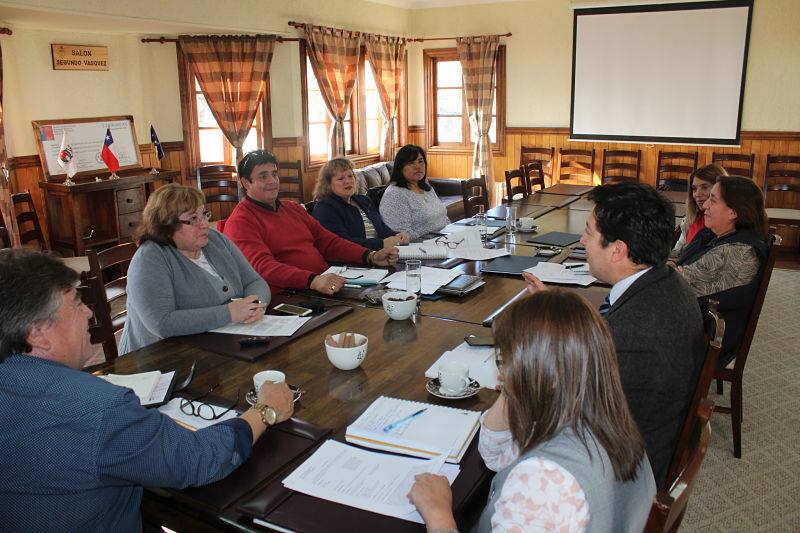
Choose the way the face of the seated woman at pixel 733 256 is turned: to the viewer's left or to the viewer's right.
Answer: to the viewer's left

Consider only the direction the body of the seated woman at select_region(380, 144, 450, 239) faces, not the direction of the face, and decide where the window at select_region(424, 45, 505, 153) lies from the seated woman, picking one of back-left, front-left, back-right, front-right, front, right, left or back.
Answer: back-left

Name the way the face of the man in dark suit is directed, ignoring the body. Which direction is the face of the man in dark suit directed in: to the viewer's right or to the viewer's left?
to the viewer's left

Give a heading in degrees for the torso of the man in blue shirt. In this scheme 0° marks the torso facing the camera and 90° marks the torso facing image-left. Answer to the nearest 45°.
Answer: approximately 225°

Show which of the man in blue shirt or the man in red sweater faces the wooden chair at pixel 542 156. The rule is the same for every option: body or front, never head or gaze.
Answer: the man in blue shirt

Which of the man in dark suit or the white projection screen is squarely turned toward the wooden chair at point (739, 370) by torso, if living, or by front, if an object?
the white projection screen

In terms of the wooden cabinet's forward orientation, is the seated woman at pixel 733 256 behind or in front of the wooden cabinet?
in front

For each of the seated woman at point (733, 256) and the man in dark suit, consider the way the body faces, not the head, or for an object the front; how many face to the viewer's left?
2

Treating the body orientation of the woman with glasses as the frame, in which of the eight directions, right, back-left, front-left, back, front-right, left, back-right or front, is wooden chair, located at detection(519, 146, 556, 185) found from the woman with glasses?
left

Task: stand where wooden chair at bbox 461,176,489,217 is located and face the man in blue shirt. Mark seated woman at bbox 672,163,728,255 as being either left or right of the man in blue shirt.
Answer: left

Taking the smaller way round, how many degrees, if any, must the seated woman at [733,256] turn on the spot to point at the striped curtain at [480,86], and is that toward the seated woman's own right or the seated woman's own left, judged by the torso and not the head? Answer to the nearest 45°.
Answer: approximately 45° to the seated woman's own right

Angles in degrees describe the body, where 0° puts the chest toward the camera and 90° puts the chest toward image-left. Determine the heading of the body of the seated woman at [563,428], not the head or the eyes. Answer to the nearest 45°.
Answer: approximately 135°

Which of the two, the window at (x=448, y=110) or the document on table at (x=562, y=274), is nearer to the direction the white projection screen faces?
the document on table

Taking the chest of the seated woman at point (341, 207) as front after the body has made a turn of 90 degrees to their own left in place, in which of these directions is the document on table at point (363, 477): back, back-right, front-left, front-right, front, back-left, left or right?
back-right

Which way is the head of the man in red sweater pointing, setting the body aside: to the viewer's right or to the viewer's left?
to the viewer's right

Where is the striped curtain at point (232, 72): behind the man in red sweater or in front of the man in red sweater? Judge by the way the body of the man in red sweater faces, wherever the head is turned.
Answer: behind
